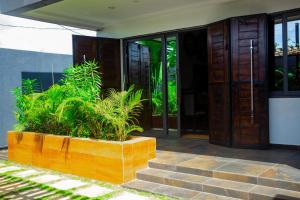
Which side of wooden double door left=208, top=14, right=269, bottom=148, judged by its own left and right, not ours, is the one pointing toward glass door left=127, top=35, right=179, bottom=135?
right

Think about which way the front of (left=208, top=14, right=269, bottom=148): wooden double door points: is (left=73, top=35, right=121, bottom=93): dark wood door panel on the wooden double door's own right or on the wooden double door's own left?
on the wooden double door's own right

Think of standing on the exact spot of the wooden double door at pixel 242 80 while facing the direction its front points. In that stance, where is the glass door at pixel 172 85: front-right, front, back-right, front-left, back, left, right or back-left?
right

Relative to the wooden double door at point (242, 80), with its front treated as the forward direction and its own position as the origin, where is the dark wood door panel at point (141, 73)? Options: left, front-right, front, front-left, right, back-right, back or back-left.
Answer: right

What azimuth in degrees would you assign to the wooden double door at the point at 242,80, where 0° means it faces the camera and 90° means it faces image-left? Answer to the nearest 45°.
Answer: approximately 45°

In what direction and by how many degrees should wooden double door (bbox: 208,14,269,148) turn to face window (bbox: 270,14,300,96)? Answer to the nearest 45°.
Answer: approximately 135° to its left

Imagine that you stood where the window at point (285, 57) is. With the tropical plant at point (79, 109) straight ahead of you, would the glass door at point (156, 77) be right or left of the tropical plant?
right

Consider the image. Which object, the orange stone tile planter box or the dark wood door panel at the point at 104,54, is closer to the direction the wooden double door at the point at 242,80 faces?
the orange stone tile planter box
